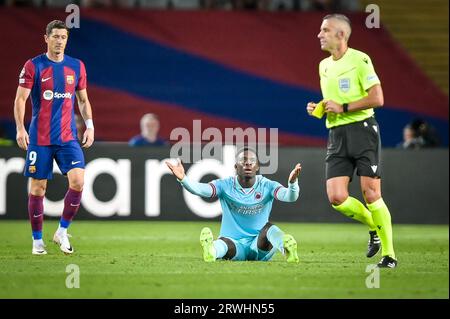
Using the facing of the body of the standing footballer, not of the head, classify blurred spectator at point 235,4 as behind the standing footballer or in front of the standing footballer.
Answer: behind

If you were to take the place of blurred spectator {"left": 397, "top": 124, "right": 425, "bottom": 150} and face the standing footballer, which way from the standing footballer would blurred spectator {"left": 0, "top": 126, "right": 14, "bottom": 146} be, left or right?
right

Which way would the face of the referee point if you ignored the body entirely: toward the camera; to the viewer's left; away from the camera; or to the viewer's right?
to the viewer's left

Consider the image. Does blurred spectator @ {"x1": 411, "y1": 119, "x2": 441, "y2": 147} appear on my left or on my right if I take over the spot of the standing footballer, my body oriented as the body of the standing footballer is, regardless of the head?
on my left

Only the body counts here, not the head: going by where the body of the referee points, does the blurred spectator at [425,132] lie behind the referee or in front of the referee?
behind

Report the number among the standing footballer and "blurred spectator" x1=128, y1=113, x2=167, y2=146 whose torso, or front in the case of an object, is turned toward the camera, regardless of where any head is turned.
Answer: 2

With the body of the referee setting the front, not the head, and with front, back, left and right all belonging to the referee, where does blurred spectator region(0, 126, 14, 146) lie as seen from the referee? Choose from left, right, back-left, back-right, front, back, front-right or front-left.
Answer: right

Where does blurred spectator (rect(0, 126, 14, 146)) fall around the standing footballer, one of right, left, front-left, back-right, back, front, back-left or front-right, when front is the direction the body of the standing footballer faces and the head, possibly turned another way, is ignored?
back

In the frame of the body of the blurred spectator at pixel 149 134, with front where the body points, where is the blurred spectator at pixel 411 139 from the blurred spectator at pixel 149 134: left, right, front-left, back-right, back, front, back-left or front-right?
left

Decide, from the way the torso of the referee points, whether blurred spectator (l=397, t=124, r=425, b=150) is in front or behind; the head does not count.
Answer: behind

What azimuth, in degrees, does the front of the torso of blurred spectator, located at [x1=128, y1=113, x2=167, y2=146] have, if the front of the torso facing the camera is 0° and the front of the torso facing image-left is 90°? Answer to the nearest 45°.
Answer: approximately 0°
